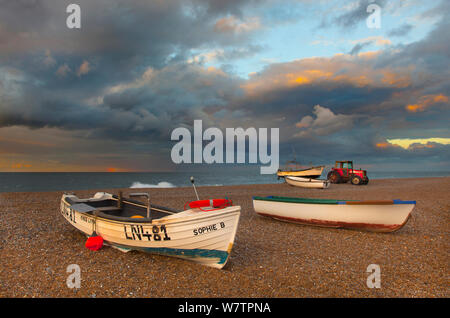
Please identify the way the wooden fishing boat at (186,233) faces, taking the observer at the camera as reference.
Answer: facing the viewer and to the right of the viewer

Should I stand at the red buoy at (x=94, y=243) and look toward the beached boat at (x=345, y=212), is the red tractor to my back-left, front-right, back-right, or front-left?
front-left

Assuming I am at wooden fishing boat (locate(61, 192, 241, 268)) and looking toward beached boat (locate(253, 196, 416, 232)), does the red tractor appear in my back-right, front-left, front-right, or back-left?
front-left

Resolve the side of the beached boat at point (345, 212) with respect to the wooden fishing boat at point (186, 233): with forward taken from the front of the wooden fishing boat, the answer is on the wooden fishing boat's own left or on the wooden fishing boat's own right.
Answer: on the wooden fishing boat's own left

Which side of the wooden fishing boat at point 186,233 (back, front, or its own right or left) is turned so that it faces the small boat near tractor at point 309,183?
left

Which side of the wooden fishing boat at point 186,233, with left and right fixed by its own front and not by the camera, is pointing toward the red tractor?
left
